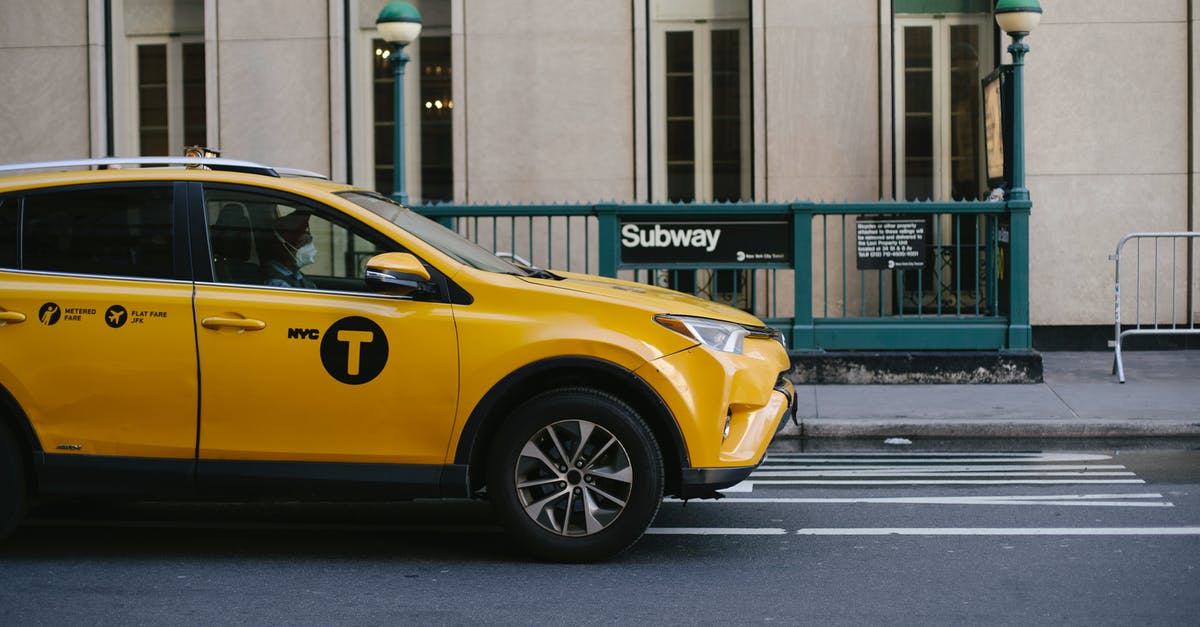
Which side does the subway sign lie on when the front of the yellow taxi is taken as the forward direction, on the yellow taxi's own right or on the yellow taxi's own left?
on the yellow taxi's own left

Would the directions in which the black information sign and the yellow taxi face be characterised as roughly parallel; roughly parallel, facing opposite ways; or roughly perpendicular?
roughly perpendicular

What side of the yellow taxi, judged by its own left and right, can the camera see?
right

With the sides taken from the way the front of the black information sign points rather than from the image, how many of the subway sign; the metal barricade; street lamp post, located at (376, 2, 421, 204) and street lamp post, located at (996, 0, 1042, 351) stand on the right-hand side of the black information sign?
2

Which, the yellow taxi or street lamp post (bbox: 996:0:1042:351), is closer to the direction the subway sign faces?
the yellow taxi

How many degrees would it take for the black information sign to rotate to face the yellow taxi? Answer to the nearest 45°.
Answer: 0° — it already faces it
